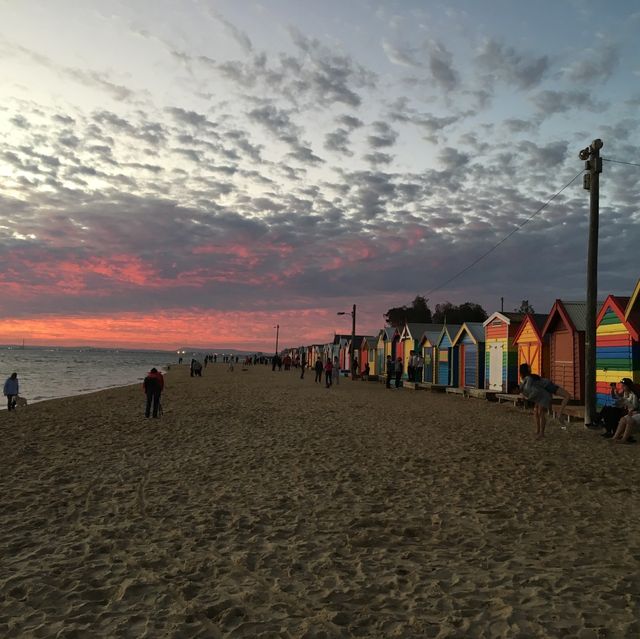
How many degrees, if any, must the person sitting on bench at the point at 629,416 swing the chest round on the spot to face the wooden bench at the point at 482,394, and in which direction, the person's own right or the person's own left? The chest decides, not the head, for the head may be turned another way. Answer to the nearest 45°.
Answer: approximately 45° to the person's own right

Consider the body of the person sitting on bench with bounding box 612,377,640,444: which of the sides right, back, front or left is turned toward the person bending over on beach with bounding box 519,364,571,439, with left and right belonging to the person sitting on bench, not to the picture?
front

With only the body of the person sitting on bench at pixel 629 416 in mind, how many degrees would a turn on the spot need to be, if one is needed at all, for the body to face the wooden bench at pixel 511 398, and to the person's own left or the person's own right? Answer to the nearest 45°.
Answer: approximately 45° to the person's own right

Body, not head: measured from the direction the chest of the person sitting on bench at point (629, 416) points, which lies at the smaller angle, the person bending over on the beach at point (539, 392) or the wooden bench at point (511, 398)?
the person bending over on the beach

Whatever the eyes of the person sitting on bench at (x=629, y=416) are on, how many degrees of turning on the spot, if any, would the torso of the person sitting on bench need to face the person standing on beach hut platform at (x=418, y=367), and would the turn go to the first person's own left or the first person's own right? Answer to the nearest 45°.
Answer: approximately 45° to the first person's own right

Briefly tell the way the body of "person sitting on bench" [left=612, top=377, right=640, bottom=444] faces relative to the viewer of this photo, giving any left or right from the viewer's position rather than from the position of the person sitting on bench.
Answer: facing to the left of the viewer

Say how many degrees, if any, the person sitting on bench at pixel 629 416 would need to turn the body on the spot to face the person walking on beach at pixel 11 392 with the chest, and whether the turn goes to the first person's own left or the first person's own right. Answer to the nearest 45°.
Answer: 0° — they already face them

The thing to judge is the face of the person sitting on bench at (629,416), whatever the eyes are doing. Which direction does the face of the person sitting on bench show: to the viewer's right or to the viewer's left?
to the viewer's left
